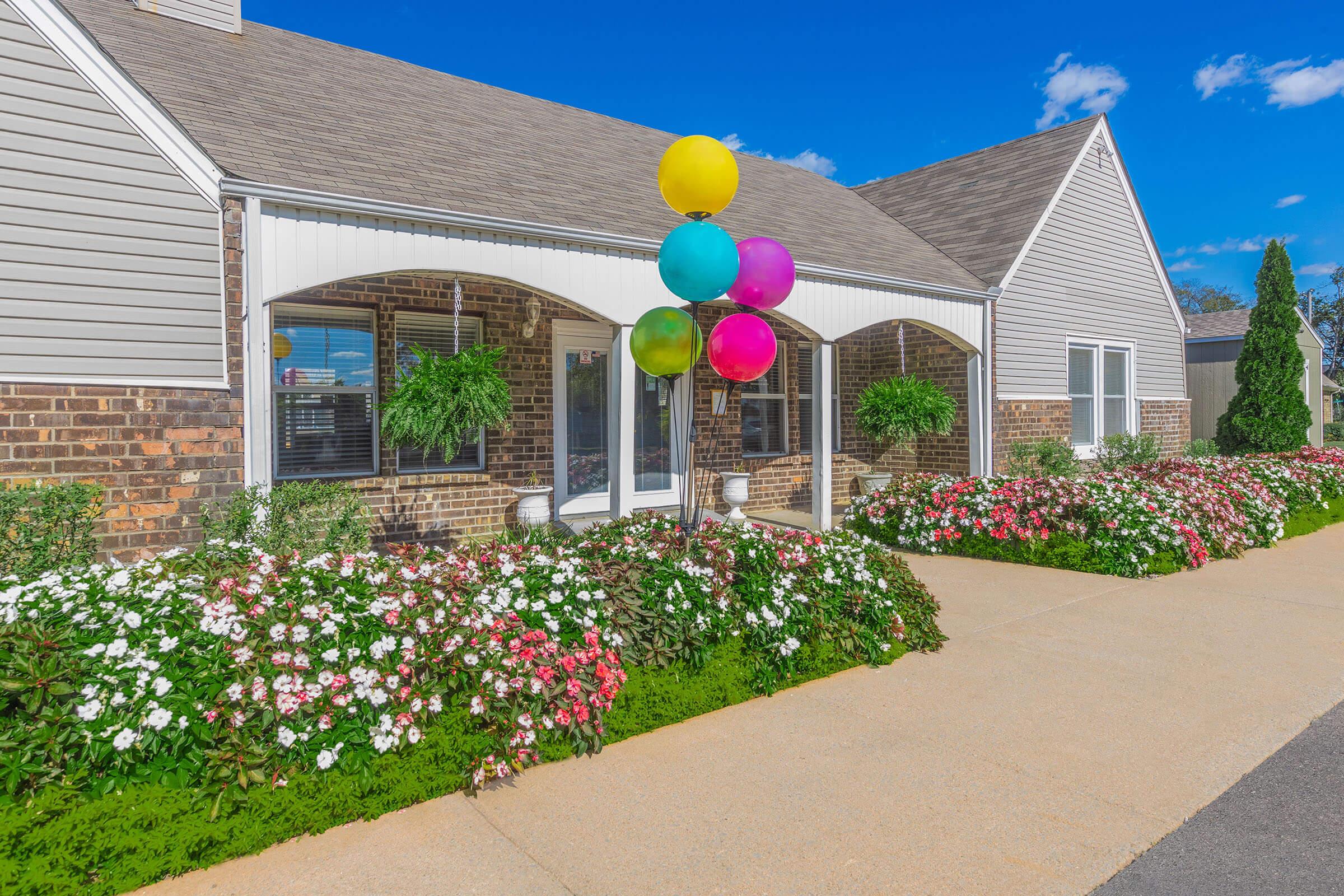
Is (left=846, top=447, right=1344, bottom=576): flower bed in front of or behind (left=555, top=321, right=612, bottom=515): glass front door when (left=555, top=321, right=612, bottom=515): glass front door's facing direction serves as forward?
in front

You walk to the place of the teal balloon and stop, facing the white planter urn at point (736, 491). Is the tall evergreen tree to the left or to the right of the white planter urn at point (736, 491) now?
right

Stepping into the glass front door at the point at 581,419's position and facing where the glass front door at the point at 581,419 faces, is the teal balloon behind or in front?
in front

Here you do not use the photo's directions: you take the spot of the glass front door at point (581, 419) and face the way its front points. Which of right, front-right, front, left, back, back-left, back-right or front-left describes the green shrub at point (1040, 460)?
front-left

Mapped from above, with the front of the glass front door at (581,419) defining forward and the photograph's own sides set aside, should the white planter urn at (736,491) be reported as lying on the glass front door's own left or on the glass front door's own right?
on the glass front door's own left

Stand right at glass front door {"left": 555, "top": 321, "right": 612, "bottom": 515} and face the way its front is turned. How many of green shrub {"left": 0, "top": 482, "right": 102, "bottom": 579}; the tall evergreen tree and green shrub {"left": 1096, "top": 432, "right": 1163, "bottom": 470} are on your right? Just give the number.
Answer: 1

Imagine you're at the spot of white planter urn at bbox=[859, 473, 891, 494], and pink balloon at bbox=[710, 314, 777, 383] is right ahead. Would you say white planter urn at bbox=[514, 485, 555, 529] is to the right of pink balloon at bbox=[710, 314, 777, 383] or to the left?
right

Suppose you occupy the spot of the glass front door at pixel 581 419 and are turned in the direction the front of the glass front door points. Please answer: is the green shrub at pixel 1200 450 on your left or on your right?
on your left

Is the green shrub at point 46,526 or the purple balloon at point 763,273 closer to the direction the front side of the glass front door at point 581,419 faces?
the purple balloon

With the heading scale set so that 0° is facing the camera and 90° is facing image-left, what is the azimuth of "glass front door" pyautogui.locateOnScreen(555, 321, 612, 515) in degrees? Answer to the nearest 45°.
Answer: approximately 315°

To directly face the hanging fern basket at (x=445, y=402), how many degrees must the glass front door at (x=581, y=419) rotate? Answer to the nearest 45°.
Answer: approximately 90° to its right

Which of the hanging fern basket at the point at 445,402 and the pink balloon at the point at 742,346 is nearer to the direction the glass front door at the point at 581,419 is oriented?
the pink balloon
